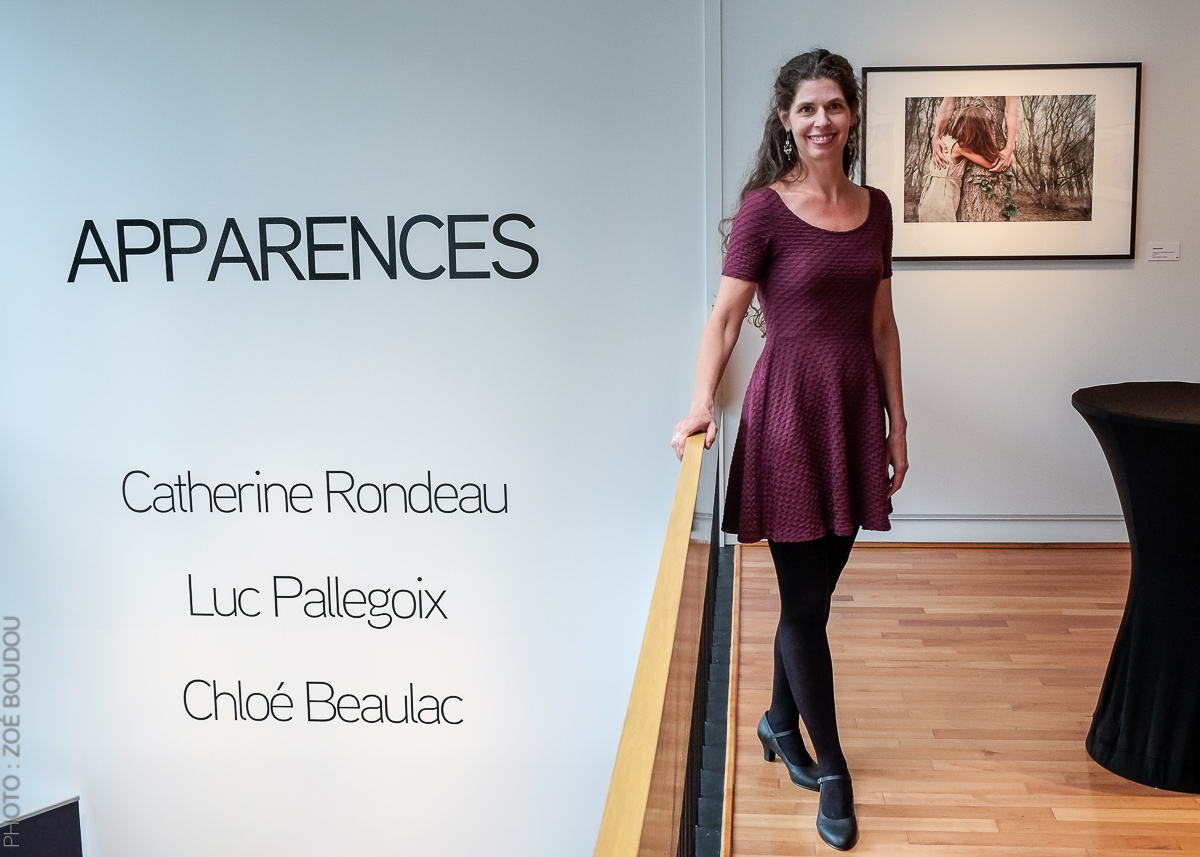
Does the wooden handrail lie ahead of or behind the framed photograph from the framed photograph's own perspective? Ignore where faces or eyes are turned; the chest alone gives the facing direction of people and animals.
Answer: ahead

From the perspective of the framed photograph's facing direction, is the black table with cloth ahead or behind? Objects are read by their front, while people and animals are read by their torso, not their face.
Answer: ahead

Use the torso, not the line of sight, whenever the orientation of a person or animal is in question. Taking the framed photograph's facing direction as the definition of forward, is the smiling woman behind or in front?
in front

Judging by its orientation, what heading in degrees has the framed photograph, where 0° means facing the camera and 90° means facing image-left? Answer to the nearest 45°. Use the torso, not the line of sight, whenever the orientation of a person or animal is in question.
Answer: approximately 0°
